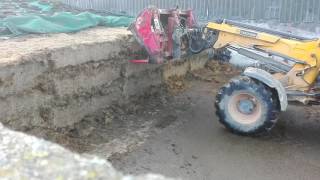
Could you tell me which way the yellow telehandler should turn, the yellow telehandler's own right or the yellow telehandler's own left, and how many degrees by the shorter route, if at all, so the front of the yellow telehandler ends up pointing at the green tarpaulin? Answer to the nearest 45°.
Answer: approximately 45° to the yellow telehandler's own right

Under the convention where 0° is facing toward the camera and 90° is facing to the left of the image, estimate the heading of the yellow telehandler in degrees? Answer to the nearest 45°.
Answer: approximately 90°
